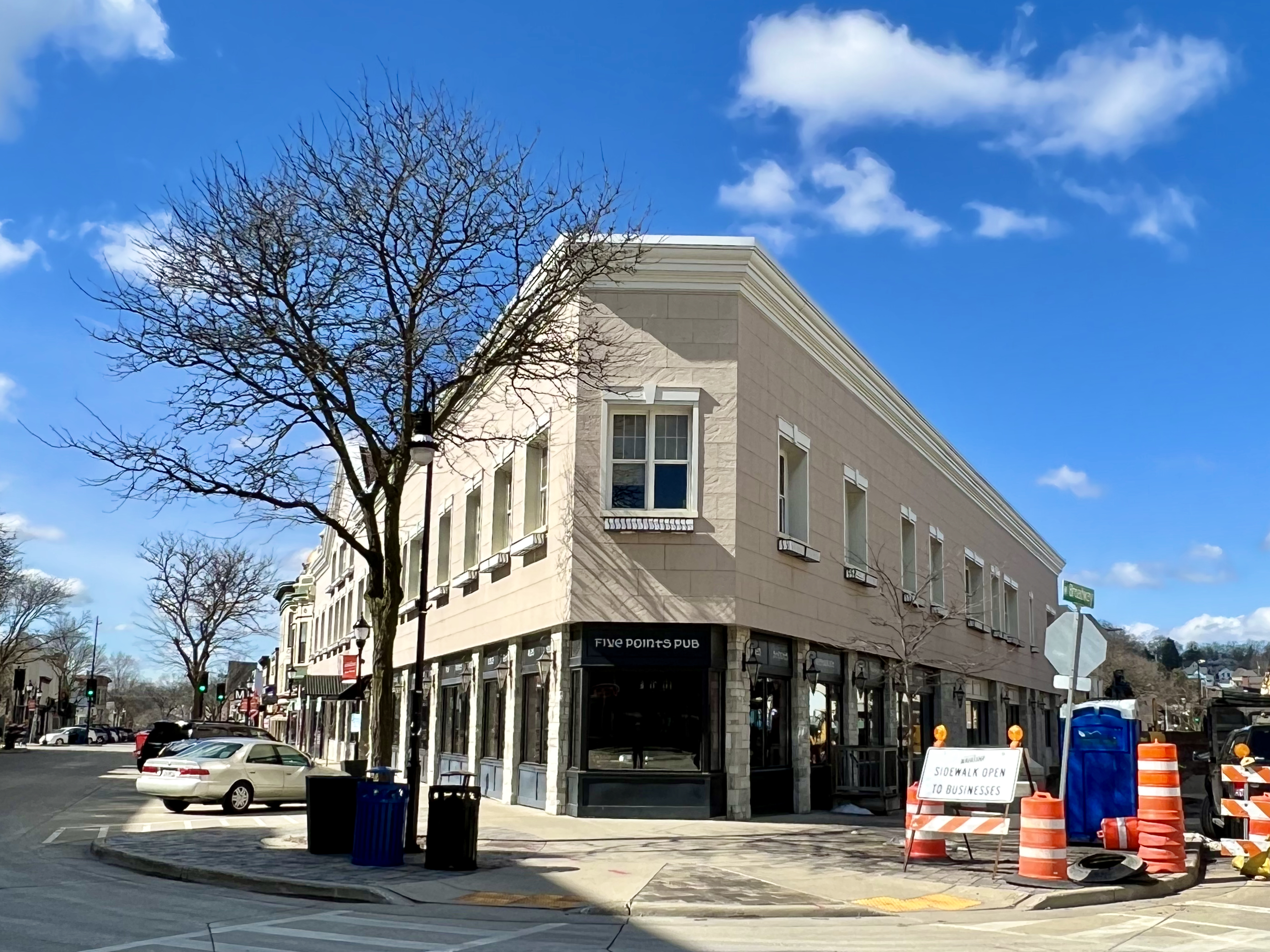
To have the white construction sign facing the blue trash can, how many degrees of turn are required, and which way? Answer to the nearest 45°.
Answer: approximately 90° to its right

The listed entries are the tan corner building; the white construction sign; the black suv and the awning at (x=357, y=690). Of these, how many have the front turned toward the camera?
2

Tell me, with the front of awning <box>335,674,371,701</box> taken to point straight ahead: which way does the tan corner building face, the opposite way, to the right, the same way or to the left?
to the left

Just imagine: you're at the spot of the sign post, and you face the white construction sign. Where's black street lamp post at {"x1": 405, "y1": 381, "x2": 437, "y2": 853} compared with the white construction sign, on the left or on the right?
right

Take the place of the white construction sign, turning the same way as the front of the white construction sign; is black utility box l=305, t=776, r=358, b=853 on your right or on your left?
on your right

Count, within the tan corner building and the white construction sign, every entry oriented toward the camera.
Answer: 2

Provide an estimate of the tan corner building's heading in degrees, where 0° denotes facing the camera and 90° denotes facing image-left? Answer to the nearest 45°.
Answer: approximately 0°

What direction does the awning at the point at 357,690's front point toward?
to the viewer's left
